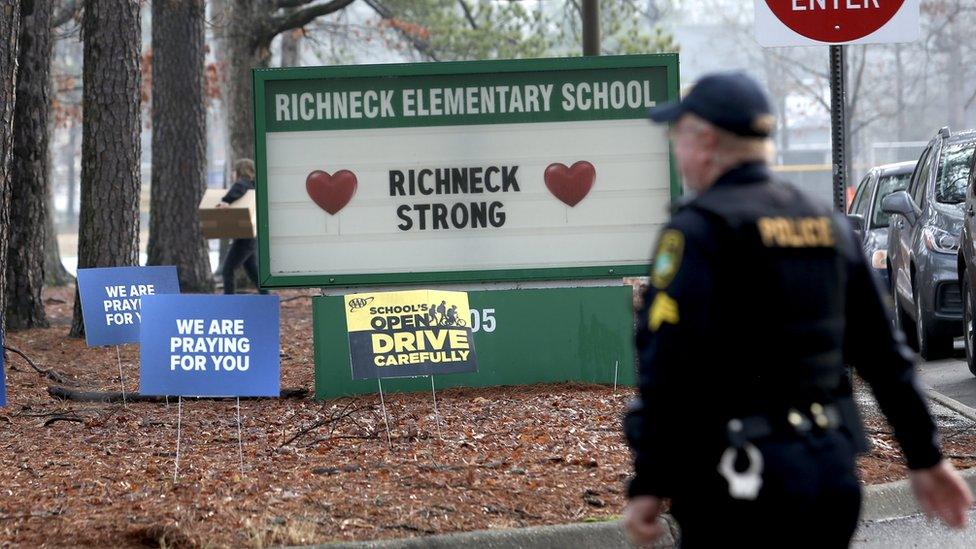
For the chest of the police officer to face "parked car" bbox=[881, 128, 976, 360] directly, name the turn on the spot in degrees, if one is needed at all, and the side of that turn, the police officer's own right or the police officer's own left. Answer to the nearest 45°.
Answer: approximately 45° to the police officer's own right

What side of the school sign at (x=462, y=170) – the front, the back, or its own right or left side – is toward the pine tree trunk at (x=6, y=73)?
right

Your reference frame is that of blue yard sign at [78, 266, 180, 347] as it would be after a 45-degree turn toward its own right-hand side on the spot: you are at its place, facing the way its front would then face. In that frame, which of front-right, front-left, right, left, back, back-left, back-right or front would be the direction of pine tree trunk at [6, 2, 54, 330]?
back-right

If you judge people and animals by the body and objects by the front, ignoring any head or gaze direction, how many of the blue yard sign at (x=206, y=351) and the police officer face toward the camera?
1

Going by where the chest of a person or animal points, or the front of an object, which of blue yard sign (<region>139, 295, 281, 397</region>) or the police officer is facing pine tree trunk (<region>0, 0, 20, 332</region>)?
the police officer

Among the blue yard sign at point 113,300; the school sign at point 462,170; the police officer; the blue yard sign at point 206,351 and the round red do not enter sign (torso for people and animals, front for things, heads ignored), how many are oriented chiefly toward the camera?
4

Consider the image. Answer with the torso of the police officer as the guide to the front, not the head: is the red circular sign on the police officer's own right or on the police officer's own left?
on the police officer's own right

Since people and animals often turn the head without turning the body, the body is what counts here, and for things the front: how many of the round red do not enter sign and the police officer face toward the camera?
1

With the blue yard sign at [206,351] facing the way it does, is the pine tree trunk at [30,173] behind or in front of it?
behind

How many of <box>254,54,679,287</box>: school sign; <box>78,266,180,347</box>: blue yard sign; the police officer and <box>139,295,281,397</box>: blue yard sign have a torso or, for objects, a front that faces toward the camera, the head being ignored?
3

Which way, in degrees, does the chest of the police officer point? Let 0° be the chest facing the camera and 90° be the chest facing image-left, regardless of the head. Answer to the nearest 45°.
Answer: approximately 135°

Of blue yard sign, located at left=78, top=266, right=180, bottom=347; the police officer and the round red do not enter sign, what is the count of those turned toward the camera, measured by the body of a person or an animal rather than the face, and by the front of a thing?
2

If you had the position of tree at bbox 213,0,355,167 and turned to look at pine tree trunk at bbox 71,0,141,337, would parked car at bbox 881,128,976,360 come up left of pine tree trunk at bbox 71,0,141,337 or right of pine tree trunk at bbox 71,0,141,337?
left
